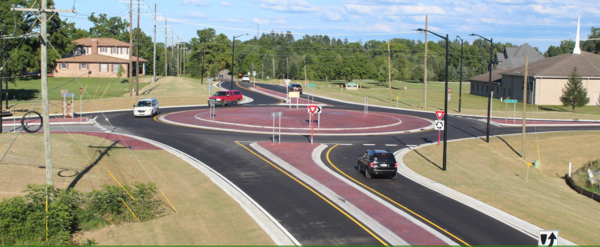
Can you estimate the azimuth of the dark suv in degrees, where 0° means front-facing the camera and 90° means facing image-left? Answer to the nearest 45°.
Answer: approximately 135°

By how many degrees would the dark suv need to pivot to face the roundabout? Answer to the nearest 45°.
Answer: approximately 45° to its right

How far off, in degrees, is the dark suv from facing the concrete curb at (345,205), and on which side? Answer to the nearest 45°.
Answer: approximately 135° to its left

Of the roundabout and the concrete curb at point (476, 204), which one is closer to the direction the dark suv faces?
the roundabout

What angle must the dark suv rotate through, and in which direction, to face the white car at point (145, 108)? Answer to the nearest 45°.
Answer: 0° — it already faces it

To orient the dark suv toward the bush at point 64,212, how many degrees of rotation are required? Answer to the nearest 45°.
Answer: approximately 90° to its left
